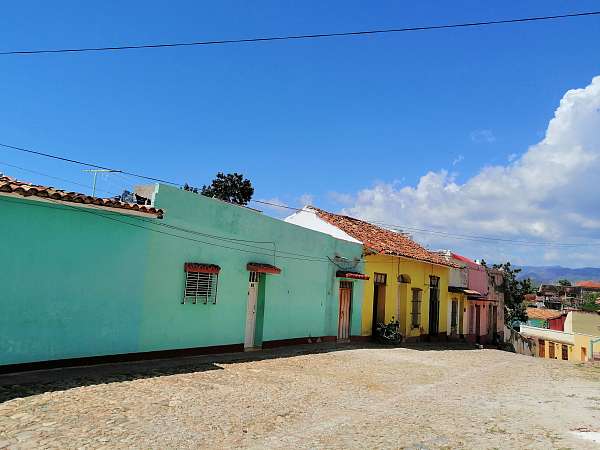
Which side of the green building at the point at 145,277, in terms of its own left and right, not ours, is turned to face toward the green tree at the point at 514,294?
left

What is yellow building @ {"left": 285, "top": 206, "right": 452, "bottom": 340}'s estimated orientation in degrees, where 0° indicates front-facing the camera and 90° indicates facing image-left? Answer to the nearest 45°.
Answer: approximately 315°

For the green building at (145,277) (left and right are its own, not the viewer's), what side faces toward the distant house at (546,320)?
left

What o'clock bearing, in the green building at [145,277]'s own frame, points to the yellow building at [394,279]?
The yellow building is roughly at 9 o'clock from the green building.

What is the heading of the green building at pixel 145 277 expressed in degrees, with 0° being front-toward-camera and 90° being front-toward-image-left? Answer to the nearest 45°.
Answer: approximately 315°

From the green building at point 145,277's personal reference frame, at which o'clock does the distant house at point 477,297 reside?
The distant house is roughly at 9 o'clock from the green building.

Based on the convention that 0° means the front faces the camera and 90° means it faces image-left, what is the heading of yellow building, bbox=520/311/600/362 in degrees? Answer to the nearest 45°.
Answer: approximately 45°

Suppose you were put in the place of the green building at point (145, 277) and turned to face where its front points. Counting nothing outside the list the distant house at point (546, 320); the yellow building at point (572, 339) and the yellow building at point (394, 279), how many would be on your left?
3

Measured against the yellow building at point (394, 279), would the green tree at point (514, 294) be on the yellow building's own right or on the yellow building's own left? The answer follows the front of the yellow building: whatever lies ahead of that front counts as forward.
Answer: on the yellow building's own left
